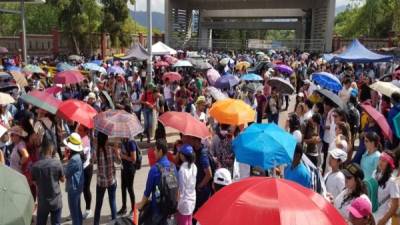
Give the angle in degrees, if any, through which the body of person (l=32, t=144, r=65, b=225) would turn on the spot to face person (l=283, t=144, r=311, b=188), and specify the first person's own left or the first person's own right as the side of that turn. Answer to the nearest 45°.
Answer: approximately 135° to the first person's own right

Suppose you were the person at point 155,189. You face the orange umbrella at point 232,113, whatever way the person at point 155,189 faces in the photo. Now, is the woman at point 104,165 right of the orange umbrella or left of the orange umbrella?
left

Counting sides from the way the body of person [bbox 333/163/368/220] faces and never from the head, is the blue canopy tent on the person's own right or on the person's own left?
on the person's own right

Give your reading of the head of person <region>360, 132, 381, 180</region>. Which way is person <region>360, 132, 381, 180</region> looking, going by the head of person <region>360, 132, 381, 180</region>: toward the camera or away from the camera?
toward the camera

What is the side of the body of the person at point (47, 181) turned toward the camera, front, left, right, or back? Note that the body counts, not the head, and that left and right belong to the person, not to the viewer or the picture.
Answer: back
